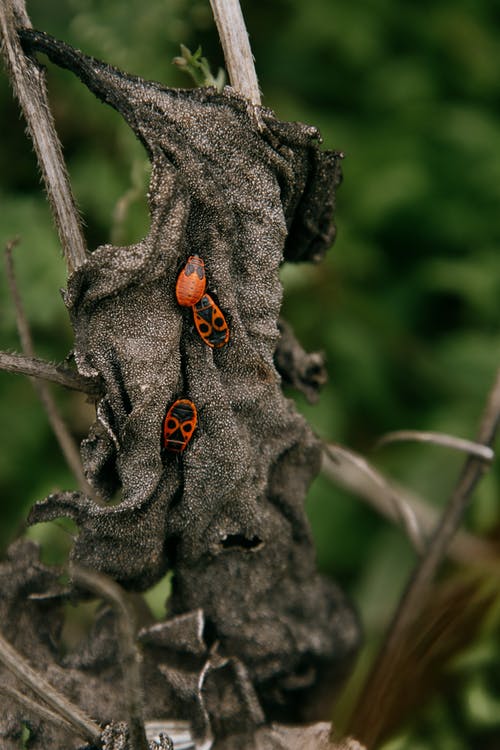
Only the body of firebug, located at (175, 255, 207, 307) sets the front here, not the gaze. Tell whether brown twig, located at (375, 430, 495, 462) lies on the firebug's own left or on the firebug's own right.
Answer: on the firebug's own right

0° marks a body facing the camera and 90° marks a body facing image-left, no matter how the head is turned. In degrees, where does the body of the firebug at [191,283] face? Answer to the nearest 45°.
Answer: approximately 180°
